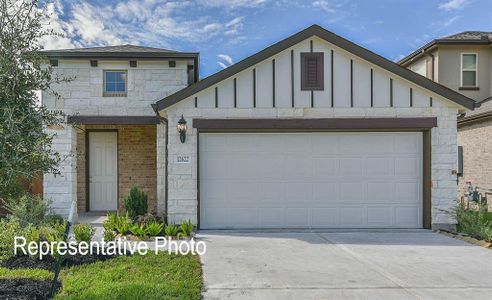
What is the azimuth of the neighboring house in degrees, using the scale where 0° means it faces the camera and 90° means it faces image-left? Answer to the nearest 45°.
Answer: approximately 0°

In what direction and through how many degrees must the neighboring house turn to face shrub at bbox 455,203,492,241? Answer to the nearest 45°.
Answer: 0° — it already faces it

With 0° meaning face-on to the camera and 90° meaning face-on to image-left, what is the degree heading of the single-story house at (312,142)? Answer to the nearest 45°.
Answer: approximately 0°

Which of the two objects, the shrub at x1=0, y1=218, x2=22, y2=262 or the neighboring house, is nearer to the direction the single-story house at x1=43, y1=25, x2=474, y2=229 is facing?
the shrub

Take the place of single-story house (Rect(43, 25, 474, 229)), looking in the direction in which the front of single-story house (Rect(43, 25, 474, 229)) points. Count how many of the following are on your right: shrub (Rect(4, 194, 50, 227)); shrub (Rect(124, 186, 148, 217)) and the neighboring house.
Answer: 2

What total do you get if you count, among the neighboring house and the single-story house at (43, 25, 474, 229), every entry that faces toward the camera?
2
